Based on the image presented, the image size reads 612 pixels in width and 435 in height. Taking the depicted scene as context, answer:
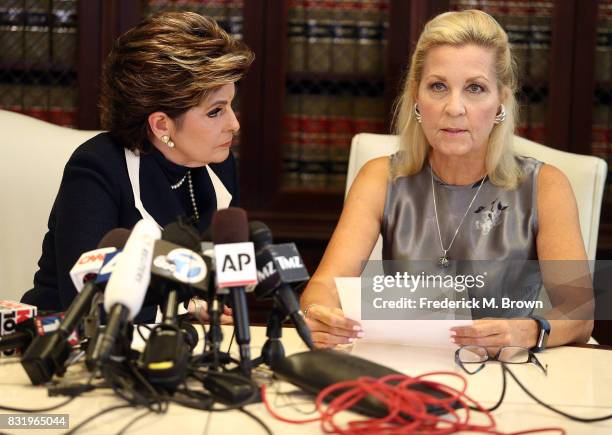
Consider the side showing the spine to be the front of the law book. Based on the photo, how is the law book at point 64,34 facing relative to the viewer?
toward the camera

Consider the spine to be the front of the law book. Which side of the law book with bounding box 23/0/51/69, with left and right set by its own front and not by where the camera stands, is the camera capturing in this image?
front

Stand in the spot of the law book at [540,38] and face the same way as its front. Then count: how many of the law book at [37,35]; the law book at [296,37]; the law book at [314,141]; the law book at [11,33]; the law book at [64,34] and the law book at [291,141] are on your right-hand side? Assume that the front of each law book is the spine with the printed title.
6

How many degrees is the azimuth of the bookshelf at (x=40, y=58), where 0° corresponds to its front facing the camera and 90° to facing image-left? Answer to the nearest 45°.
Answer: approximately 0°

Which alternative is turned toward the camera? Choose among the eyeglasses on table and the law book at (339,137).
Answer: the law book

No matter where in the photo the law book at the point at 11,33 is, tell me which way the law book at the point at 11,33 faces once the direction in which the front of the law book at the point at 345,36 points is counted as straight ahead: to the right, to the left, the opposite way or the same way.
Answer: the same way

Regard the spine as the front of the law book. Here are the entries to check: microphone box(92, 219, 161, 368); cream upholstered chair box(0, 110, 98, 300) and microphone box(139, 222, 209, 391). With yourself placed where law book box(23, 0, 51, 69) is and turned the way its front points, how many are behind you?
0

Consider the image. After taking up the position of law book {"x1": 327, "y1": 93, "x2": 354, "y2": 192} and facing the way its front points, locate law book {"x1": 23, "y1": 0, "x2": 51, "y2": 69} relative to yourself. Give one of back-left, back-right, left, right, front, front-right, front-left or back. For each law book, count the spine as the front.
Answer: right

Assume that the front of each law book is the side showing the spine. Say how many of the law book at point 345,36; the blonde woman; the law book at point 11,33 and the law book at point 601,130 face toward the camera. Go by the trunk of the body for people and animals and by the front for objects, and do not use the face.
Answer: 4

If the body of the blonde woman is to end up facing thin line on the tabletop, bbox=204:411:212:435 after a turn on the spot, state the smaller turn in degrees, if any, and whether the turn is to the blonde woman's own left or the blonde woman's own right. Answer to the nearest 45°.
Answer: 0° — they already face it

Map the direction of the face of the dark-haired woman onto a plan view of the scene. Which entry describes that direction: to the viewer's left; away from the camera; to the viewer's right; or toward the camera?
to the viewer's right

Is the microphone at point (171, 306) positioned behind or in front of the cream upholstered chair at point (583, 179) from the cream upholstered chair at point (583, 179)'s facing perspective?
in front

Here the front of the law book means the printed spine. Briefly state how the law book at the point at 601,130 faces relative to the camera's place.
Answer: facing the viewer
